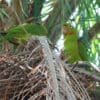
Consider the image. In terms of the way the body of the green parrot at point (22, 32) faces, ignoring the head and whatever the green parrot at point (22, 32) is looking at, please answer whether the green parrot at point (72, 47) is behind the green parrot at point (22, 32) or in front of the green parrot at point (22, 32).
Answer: in front

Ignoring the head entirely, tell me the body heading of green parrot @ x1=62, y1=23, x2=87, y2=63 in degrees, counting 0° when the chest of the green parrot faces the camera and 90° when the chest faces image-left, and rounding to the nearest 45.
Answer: approximately 45°

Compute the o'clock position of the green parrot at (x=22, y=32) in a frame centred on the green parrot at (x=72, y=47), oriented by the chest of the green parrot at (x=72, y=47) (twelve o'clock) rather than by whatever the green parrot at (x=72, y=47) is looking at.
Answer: the green parrot at (x=22, y=32) is roughly at 1 o'clock from the green parrot at (x=72, y=47).

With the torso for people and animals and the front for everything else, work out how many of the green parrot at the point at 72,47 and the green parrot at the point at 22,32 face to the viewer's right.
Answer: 1

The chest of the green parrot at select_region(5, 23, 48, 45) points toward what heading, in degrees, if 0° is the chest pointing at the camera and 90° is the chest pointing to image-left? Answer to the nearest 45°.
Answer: approximately 270°
